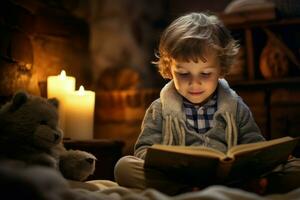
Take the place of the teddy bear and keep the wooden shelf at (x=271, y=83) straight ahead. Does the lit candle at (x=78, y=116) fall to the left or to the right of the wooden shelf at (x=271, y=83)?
left

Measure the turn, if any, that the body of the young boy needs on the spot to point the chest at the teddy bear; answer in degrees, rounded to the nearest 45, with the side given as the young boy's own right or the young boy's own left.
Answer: approximately 45° to the young boy's own right

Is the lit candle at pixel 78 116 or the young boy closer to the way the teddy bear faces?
the young boy

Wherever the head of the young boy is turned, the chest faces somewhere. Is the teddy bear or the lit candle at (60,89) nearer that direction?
the teddy bear

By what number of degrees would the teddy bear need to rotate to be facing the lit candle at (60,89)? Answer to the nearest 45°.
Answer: approximately 135° to its left

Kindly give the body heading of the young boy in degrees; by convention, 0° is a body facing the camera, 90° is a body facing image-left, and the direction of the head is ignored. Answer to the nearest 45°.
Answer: approximately 0°

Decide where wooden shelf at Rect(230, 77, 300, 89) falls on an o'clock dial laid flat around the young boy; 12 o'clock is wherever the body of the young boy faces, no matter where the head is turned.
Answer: The wooden shelf is roughly at 7 o'clock from the young boy.

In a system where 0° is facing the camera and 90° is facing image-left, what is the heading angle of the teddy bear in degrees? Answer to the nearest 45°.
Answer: approximately 315°
